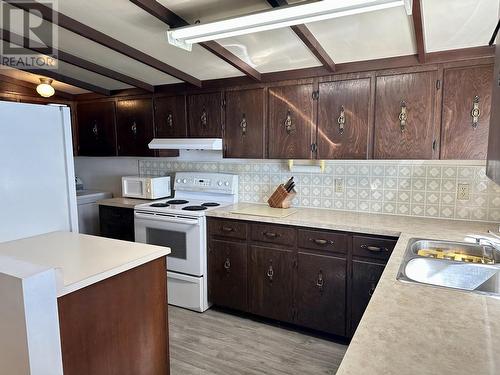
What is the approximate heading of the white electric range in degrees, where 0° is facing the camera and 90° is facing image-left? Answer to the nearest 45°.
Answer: approximately 45°

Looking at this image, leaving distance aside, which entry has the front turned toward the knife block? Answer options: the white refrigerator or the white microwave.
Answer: the white refrigerator

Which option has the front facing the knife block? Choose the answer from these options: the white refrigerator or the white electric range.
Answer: the white refrigerator

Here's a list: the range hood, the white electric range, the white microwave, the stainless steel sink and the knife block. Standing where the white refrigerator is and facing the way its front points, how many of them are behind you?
0

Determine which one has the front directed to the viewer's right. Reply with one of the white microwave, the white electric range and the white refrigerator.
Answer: the white refrigerator

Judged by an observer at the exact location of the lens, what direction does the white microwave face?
facing the viewer and to the left of the viewer

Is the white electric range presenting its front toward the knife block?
no

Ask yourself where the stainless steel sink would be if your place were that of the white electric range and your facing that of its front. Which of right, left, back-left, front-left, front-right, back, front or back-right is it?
left

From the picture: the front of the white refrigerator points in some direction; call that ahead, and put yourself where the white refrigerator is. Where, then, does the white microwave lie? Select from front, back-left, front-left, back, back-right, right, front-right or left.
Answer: front-left

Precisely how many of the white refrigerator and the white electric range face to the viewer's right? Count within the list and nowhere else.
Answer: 1

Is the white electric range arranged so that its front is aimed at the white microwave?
no

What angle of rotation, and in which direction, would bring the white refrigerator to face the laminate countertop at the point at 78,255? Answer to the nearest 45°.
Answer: approximately 90° to its right

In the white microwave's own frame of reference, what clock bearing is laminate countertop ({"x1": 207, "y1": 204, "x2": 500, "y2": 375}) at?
The laminate countertop is roughly at 10 o'clock from the white microwave.

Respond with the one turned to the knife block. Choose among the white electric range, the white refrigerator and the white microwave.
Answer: the white refrigerator

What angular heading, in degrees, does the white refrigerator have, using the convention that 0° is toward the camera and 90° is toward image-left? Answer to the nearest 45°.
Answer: approximately 270°
